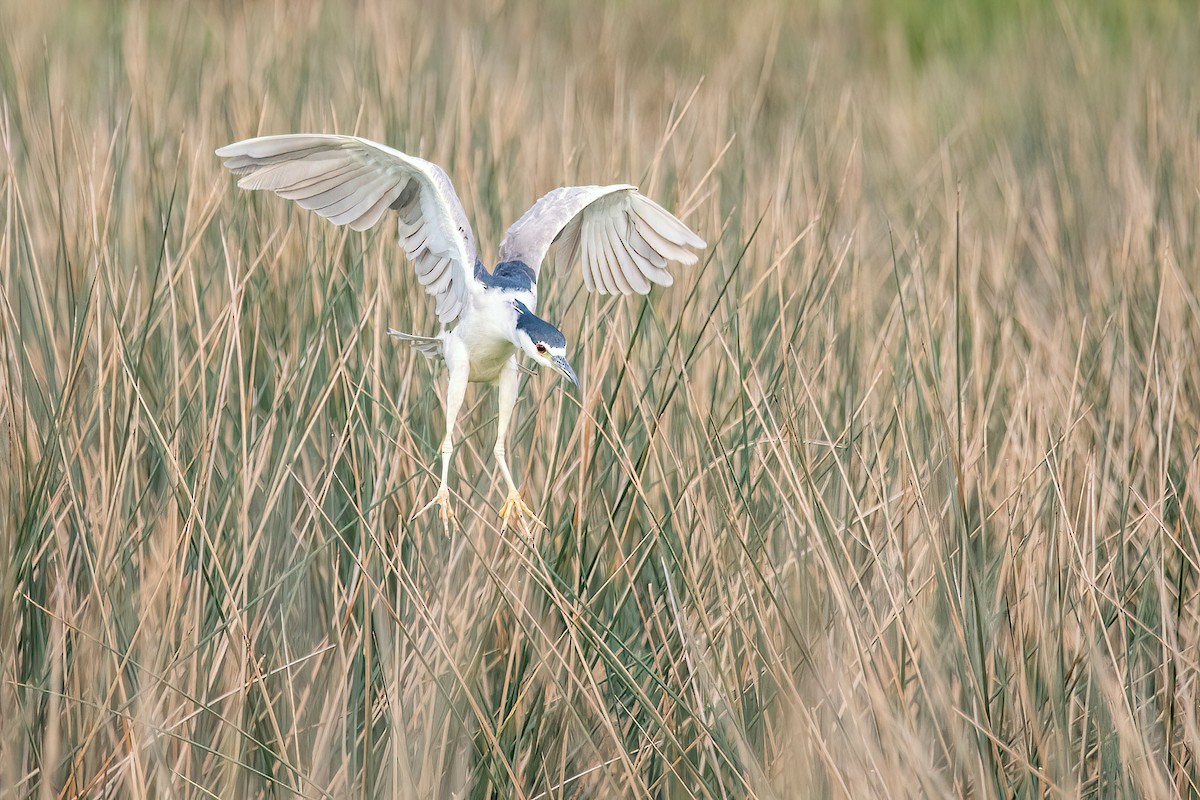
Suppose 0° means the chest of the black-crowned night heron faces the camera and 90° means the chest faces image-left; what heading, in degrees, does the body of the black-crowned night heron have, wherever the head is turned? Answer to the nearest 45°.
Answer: approximately 315°
